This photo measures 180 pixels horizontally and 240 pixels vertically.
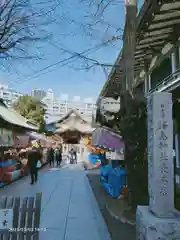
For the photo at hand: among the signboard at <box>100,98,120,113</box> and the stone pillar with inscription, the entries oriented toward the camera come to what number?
2

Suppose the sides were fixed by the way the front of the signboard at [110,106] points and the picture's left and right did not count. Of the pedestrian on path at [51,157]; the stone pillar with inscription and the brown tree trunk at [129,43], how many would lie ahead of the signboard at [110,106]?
2

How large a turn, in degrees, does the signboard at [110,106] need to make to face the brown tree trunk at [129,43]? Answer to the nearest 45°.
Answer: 0° — it already faces it

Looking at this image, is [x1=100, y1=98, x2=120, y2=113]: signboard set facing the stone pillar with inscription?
yes

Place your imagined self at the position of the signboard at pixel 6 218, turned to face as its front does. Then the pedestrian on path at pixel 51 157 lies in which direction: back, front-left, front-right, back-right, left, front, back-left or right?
back

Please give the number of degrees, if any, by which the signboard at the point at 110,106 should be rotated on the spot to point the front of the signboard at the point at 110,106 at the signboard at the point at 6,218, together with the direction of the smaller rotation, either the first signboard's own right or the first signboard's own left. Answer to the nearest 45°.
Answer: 0° — it already faces it

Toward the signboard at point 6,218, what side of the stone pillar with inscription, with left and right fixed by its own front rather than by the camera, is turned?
right

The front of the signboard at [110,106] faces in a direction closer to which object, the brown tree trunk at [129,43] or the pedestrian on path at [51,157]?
the brown tree trunk

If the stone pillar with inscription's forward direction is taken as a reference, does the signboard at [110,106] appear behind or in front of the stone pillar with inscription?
behind
